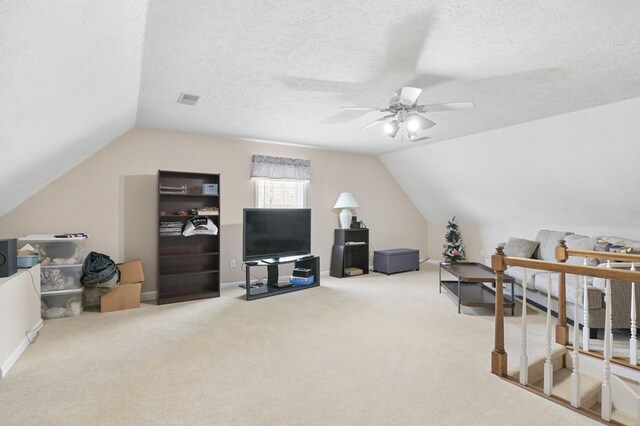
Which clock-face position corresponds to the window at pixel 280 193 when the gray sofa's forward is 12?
The window is roughly at 1 o'clock from the gray sofa.

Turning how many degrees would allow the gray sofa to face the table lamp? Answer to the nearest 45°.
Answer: approximately 45° to its right

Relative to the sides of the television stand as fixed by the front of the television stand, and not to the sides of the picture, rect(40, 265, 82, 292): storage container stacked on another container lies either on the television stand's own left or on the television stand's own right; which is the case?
on the television stand's own right

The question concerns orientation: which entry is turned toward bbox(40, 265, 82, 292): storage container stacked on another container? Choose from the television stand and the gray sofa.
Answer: the gray sofa

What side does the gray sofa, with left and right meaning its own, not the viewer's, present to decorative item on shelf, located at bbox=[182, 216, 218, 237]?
front

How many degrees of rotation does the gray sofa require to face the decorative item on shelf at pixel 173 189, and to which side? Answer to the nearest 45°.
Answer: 0° — it already faces it

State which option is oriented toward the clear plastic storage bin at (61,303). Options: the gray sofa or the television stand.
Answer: the gray sofa

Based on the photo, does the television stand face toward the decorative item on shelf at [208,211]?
no

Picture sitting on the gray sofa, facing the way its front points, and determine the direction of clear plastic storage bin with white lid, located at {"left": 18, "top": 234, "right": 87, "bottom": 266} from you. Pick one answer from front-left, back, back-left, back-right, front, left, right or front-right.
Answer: front

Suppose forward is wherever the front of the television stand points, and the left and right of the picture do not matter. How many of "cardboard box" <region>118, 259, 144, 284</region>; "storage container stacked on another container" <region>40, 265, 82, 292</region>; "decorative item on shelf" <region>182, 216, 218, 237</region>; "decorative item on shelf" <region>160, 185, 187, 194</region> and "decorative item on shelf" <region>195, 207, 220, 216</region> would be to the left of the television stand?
0

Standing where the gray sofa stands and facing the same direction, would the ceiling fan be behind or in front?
in front

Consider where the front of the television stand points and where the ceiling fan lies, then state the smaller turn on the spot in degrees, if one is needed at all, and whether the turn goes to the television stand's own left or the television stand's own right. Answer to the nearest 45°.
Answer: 0° — it already faces it

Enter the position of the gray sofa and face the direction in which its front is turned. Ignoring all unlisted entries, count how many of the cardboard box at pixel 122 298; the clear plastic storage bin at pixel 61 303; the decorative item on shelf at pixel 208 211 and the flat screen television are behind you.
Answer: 0

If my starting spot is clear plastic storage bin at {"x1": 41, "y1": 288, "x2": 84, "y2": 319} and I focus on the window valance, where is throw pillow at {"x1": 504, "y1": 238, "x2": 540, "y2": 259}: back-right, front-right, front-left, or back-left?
front-right

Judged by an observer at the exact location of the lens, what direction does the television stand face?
facing the viewer and to the right of the viewer

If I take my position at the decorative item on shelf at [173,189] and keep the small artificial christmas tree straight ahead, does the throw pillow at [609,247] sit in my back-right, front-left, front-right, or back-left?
front-right

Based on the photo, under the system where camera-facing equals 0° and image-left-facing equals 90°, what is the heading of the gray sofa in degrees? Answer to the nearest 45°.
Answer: approximately 45°

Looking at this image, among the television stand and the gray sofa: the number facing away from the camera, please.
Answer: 0
